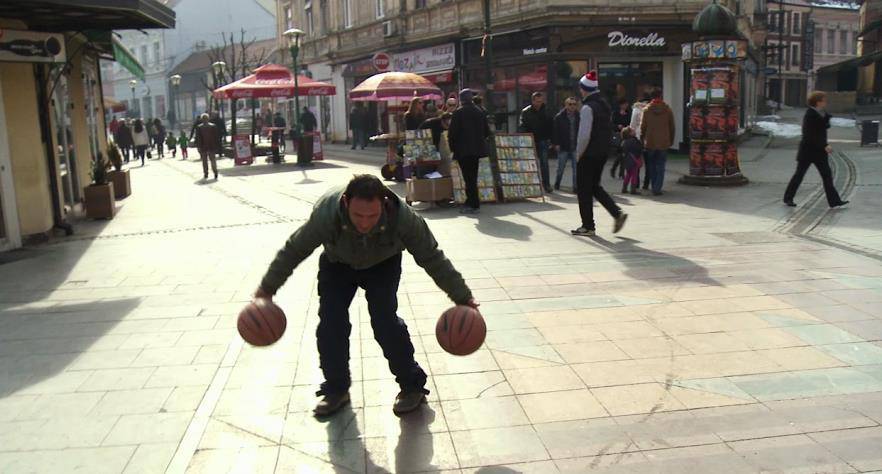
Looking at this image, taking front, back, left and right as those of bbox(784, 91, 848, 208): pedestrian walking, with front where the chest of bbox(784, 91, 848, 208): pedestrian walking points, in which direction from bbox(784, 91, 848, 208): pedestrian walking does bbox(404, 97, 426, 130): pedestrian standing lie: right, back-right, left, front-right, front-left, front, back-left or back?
back

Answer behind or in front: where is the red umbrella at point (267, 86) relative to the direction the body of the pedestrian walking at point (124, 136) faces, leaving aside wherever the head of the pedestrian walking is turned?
behind

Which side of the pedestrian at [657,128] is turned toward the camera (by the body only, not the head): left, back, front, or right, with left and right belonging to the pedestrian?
back

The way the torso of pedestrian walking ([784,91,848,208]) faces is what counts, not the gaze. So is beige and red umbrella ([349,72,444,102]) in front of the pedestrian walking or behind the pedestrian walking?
behind

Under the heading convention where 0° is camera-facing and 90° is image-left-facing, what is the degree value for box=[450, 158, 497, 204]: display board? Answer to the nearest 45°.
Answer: approximately 0°

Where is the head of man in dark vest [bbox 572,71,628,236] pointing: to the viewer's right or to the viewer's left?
to the viewer's left
